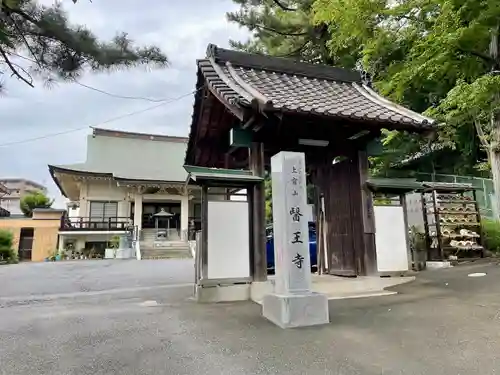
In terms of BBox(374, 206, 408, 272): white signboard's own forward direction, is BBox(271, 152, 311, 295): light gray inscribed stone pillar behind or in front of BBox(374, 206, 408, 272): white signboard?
in front

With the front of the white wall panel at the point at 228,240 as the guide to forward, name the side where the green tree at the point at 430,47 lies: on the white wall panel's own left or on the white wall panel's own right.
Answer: on the white wall panel's own left

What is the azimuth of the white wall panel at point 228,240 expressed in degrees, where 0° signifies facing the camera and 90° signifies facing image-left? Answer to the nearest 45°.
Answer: approximately 0°

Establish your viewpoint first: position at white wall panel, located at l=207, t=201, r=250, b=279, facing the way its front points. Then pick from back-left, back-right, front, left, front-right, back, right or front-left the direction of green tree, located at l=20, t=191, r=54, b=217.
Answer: back-right

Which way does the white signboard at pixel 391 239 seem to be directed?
toward the camera

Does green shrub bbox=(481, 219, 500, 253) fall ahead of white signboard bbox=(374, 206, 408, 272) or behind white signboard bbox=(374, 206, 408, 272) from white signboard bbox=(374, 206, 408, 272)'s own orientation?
behind

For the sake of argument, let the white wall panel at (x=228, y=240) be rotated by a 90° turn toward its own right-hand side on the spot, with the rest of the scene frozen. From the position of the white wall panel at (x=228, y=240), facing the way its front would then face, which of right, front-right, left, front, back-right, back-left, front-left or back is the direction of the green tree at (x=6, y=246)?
front-right

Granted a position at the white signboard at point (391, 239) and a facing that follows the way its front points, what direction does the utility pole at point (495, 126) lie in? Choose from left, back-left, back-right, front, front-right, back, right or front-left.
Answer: back-left

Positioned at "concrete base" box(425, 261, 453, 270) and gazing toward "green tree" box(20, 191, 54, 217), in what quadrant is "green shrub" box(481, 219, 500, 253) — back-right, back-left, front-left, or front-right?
back-right

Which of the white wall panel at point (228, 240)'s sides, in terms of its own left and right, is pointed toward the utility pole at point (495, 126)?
left

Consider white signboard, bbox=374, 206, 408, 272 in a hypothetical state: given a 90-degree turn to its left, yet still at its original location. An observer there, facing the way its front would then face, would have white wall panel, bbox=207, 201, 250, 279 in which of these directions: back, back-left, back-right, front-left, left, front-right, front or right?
back-right
